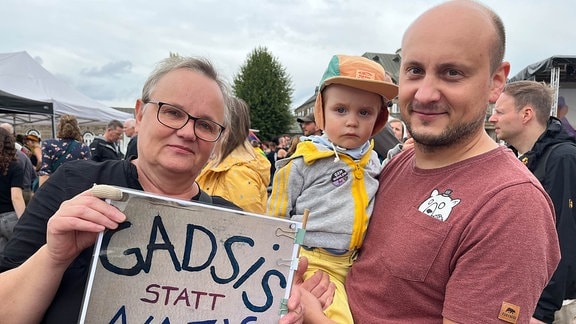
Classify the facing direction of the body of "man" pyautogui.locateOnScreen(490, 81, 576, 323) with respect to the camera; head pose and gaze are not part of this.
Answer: to the viewer's left

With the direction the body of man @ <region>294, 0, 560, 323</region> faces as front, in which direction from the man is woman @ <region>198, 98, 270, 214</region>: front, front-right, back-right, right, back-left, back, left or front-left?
right

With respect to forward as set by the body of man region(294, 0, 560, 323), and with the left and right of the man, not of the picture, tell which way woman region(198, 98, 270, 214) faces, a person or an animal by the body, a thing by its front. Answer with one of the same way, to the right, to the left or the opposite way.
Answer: to the right

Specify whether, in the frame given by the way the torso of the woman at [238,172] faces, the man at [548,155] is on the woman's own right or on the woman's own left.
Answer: on the woman's own right

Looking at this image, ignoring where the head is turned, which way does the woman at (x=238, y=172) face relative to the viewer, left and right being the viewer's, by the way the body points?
facing away from the viewer

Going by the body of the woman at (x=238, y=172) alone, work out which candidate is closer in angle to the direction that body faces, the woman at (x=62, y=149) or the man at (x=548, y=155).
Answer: the woman

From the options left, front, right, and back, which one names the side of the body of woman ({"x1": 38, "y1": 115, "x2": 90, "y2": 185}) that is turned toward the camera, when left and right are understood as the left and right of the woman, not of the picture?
back

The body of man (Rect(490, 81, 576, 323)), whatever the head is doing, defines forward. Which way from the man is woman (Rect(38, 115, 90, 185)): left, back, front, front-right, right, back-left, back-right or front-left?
front

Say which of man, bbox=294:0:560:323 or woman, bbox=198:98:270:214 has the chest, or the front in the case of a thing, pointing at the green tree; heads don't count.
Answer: the woman
